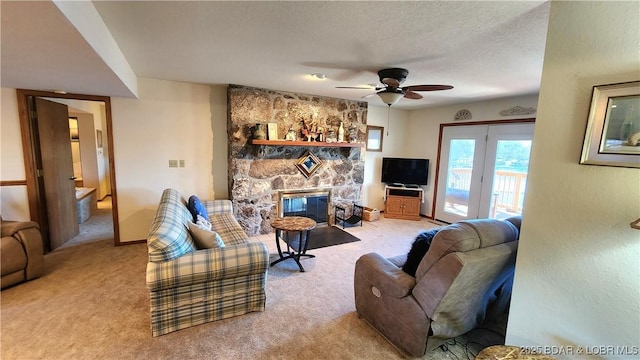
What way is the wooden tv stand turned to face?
toward the camera

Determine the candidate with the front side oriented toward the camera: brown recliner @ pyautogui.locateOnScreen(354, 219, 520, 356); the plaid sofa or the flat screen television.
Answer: the flat screen television

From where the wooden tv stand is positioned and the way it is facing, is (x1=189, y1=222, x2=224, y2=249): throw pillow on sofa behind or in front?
in front

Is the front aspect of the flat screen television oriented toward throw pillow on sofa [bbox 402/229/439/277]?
yes

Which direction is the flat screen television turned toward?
toward the camera

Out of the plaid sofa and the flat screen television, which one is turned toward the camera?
the flat screen television

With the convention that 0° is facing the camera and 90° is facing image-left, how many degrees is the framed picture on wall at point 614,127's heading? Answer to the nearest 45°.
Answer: approximately 45°

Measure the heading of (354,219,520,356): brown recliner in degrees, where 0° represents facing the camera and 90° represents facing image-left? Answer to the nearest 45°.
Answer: approximately 135°

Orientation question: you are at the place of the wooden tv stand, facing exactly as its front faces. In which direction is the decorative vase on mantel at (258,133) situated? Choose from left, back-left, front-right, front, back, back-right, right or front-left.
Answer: front-right

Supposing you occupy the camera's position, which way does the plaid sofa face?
facing to the right of the viewer

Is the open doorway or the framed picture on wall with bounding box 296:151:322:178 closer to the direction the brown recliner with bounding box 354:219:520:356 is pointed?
the framed picture on wall

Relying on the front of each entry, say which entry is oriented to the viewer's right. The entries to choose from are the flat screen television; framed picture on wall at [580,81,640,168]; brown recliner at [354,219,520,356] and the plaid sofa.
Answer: the plaid sofa

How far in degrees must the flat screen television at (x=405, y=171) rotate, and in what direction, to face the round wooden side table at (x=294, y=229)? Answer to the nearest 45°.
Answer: approximately 45° to its right
